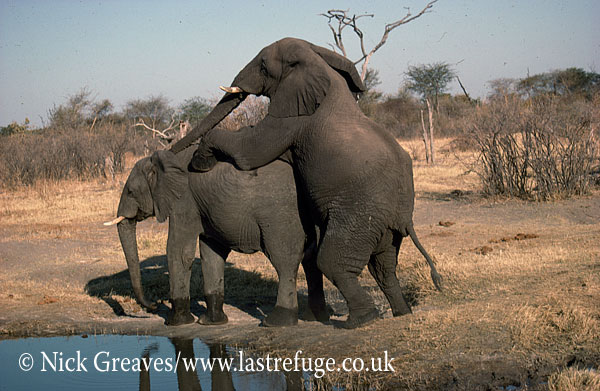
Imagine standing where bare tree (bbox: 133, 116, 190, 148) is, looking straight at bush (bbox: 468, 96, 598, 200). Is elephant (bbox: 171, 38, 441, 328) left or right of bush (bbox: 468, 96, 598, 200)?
right

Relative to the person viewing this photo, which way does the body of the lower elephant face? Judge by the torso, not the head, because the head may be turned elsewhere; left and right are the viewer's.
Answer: facing to the left of the viewer

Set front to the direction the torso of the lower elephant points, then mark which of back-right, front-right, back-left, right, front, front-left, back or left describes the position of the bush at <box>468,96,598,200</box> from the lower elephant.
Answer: back-right

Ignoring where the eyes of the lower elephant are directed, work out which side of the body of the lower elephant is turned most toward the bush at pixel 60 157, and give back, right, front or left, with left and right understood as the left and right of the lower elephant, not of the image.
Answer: right

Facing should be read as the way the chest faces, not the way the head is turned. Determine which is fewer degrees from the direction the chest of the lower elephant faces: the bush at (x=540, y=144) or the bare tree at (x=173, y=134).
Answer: the bare tree

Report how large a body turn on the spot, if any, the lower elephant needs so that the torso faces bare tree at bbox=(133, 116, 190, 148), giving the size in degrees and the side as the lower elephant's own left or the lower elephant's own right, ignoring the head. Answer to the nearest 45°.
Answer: approximately 90° to the lower elephant's own right

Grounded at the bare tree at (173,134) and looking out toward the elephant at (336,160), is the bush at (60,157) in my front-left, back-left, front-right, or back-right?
back-right
